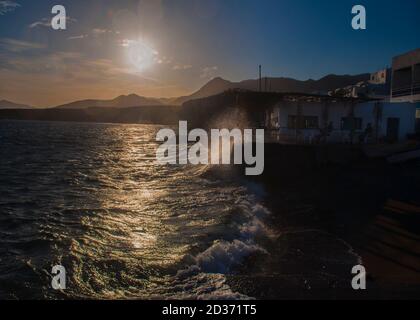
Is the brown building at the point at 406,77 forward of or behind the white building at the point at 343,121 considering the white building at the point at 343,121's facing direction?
behind

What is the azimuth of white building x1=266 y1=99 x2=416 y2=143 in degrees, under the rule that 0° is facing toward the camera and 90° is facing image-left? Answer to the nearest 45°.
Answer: approximately 0°
